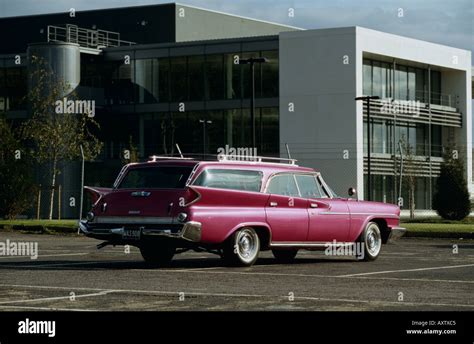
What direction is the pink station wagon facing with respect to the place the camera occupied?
facing away from the viewer and to the right of the viewer
